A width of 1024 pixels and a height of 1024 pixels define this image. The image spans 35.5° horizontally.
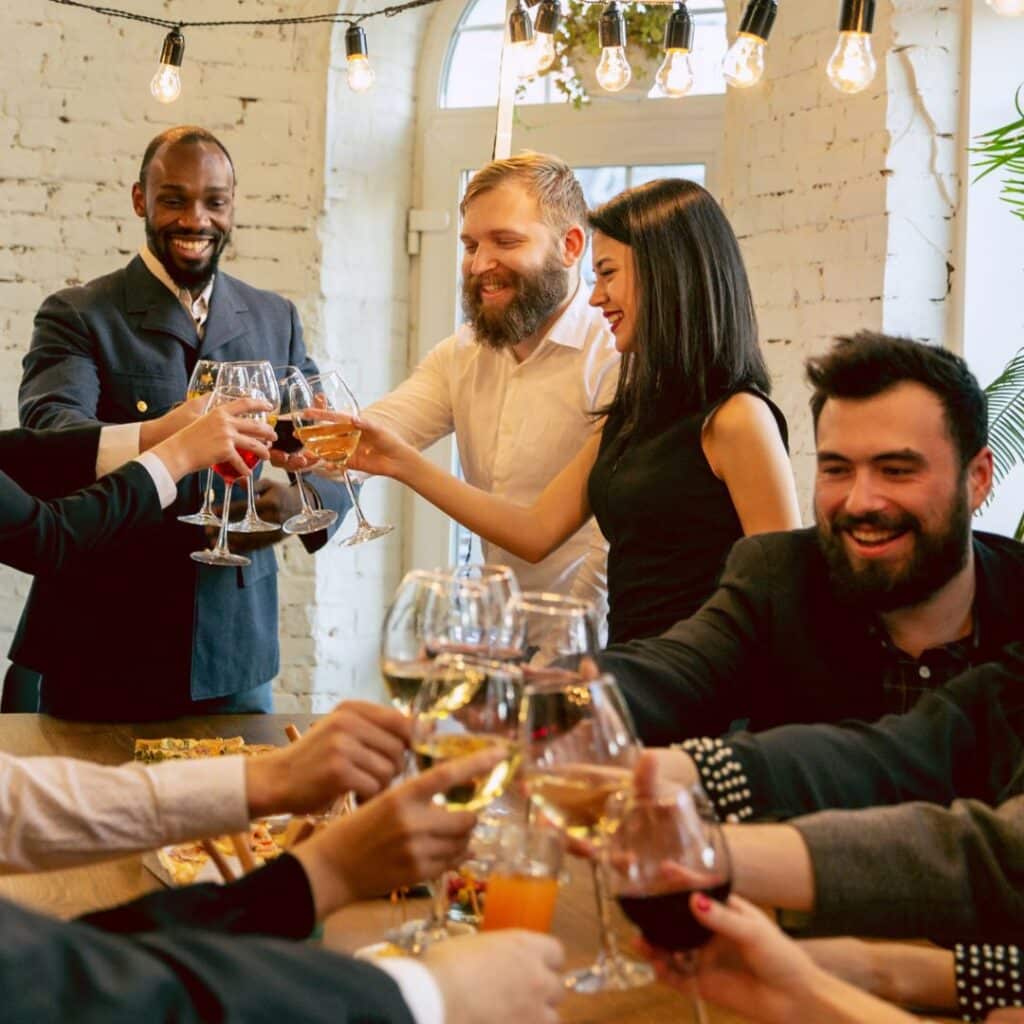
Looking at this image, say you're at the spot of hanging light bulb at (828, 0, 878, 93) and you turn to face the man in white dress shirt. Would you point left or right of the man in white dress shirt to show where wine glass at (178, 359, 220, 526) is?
left

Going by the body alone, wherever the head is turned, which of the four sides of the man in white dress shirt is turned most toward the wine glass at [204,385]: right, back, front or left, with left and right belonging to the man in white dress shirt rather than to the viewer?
front

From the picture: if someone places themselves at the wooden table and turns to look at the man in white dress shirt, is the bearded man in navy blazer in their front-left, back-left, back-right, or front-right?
front-left

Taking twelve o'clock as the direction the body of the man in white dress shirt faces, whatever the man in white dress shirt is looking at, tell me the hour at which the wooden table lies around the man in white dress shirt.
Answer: The wooden table is roughly at 11 o'clock from the man in white dress shirt.

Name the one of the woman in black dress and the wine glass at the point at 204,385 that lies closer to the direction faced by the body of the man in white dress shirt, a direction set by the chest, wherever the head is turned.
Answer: the wine glass

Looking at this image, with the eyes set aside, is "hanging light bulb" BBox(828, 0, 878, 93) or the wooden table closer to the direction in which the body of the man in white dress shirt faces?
the wooden table

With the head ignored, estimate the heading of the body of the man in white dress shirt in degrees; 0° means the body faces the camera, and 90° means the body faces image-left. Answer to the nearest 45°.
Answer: approximately 45°

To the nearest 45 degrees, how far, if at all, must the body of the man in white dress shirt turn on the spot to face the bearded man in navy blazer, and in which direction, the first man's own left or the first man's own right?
approximately 45° to the first man's own right

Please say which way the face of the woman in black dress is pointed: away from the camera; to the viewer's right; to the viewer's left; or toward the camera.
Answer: to the viewer's left

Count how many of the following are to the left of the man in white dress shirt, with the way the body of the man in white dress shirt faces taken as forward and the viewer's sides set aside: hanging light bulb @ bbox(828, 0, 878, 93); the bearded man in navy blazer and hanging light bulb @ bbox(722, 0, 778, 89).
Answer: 2

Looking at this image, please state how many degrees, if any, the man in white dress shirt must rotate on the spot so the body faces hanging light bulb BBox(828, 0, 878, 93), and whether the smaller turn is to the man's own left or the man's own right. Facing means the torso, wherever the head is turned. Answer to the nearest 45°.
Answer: approximately 90° to the man's own left
